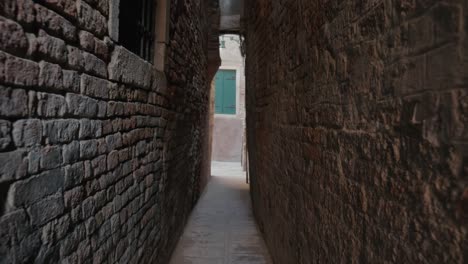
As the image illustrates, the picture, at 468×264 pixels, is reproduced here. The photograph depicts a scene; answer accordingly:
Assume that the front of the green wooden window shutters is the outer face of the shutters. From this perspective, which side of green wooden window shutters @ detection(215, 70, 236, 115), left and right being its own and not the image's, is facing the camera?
front
